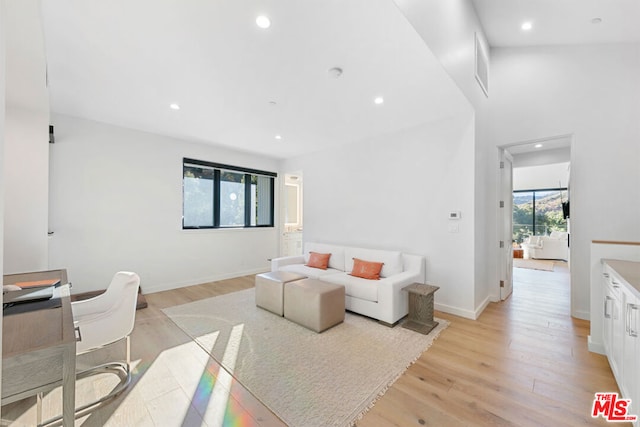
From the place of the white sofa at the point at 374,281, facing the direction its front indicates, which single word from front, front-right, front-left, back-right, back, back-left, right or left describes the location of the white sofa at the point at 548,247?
back

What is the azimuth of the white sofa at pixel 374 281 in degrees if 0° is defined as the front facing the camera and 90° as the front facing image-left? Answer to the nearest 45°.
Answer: approximately 45°

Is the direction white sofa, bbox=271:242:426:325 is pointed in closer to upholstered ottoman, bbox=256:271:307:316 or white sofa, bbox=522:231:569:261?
the upholstered ottoman

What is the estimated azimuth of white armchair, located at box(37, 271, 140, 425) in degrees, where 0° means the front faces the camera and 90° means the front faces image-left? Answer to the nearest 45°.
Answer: approximately 45°

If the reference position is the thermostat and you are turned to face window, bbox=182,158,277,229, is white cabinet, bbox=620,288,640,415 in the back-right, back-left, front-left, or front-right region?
back-left

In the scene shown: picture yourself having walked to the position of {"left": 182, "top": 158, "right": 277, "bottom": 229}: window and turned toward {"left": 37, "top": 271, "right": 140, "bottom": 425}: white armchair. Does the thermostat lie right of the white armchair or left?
left

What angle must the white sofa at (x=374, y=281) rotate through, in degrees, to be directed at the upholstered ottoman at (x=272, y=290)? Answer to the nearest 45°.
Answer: approximately 45° to its right

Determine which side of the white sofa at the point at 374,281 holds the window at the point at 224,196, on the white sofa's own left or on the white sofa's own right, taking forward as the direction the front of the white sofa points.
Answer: on the white sofa's own right
